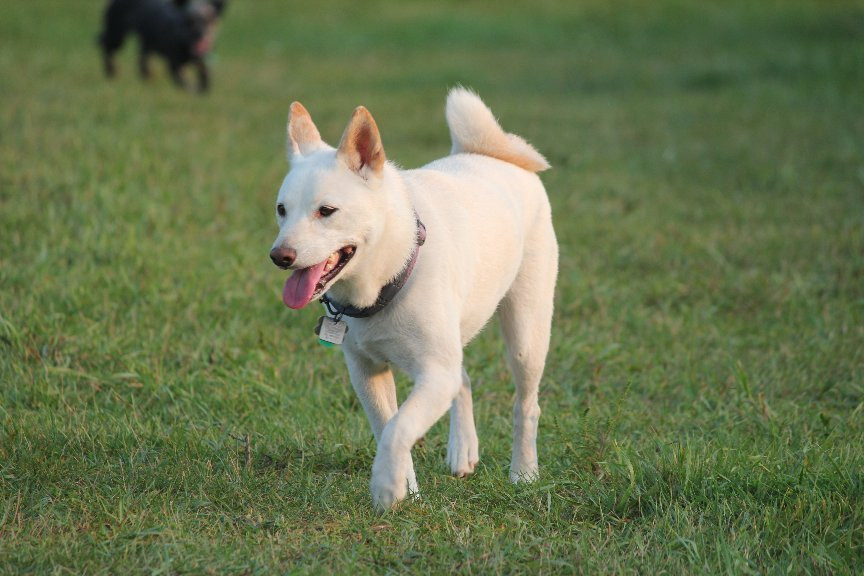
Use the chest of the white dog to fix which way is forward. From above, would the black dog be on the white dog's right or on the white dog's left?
on the white dog's right

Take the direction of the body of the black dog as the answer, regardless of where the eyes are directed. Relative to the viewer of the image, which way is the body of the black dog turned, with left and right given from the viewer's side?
facing the viewer and to the right of the viewer

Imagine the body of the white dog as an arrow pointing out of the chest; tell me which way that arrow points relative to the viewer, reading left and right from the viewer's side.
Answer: facing the viewer and to the left of the viewer

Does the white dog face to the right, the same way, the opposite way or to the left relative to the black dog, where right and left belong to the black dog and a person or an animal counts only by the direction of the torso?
to the right

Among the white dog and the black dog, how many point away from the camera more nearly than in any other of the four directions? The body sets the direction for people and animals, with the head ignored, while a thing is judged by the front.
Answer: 0

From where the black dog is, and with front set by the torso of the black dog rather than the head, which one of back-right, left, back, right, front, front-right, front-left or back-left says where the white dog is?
front-right
